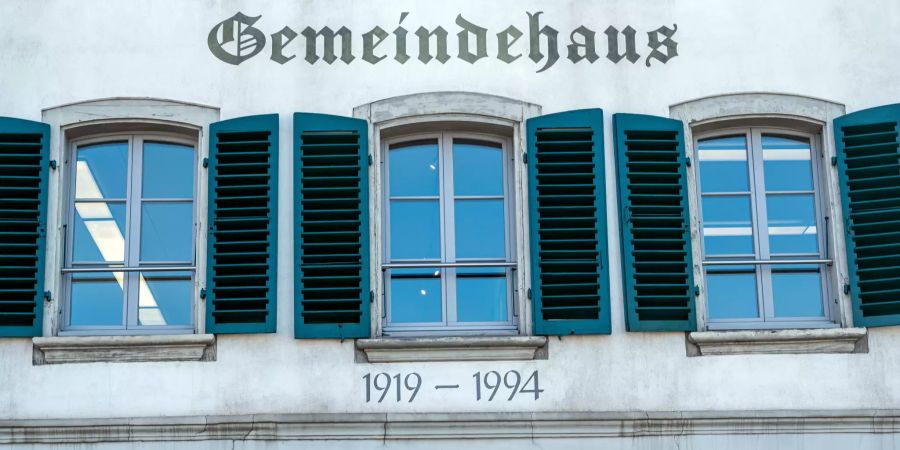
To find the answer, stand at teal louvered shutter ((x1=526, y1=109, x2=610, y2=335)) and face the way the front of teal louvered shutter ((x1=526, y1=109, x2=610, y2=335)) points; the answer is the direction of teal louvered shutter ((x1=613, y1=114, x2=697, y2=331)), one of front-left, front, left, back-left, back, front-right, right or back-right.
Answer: left

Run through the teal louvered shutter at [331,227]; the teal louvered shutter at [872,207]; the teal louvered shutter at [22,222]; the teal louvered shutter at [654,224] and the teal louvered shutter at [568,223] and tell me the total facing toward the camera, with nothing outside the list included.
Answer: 5

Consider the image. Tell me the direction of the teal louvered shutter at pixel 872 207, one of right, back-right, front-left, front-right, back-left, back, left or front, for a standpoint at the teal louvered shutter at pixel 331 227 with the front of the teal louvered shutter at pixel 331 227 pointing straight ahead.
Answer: left

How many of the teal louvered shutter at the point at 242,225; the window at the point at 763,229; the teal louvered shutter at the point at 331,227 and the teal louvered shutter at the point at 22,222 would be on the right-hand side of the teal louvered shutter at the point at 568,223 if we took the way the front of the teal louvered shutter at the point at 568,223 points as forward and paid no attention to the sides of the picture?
3

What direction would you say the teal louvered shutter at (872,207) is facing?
toward the camera

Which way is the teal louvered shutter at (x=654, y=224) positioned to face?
toward the camera

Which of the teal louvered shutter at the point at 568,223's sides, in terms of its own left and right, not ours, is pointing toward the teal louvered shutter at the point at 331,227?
right

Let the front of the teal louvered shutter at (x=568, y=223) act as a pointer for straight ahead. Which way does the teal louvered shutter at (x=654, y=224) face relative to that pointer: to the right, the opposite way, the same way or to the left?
the same way

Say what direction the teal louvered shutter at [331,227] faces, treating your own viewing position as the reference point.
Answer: facing the viewer

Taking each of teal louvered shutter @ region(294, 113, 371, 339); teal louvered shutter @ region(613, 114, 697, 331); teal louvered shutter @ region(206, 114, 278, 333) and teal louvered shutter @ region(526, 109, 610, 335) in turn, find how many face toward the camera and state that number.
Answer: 4

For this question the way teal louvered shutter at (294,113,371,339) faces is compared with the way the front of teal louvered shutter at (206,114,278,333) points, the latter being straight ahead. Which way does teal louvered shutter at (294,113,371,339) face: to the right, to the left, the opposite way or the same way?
the same way
